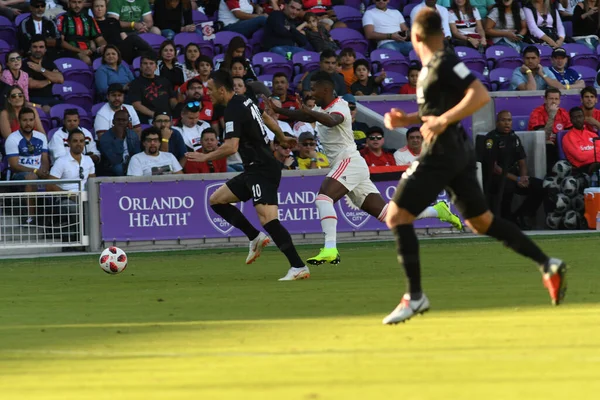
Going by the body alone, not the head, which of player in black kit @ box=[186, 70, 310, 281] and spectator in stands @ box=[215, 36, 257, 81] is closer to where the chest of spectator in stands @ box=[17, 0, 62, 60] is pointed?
the player in black kit

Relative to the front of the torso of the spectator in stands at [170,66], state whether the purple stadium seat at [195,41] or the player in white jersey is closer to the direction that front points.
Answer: the player in white jersey

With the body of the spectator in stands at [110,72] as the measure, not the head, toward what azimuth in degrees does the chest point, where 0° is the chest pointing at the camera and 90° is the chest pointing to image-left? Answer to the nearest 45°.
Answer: approximately 0°

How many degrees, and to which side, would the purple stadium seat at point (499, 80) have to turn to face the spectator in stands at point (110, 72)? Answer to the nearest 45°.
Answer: approximately 45° to its right

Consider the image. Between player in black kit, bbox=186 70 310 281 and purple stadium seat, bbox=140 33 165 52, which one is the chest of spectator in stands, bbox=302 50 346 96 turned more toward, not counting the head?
the player in black kit

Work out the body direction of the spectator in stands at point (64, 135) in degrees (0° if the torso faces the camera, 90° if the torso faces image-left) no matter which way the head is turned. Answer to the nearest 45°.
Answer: approximately 0°
